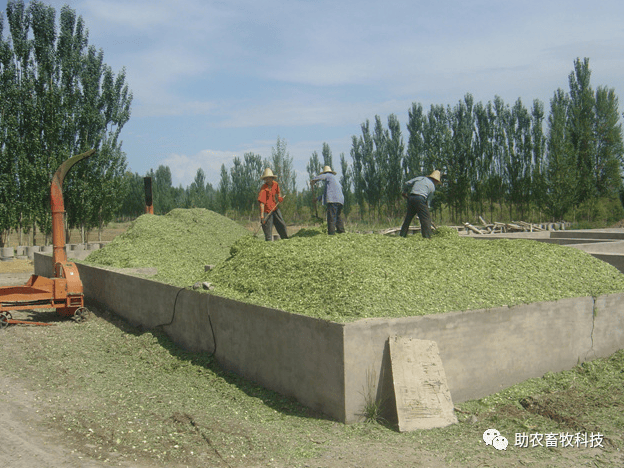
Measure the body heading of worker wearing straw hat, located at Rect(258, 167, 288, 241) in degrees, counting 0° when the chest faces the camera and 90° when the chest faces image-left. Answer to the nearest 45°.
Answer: approximately 0°

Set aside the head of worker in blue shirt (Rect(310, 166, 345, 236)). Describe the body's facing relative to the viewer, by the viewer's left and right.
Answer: facing away from the viewer and to the left of the viewer

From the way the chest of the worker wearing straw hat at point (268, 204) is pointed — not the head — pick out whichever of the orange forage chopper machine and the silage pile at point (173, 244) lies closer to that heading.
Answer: the orange forage chopper machine

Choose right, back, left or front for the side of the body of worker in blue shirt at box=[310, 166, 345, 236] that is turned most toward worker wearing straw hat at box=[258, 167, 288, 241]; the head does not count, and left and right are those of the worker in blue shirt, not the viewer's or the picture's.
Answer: front

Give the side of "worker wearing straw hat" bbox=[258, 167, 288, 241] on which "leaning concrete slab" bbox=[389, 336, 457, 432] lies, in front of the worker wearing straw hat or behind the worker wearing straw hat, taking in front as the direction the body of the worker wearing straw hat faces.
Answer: in front

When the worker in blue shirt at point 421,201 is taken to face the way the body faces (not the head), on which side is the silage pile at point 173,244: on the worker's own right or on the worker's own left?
on the worker's own left

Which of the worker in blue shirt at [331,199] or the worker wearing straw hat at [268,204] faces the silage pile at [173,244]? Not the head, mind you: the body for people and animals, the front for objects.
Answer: the worker in blue shirt

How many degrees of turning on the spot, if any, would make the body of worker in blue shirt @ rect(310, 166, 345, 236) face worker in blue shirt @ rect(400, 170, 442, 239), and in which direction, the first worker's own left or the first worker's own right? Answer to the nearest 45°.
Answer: approximately 135° to the first worker's own right

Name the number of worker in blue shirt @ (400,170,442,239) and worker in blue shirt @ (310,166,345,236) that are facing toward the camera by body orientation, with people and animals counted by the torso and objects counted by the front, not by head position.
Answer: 0

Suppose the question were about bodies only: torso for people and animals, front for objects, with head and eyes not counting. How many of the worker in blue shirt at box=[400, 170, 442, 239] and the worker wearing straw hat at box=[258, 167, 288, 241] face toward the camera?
1

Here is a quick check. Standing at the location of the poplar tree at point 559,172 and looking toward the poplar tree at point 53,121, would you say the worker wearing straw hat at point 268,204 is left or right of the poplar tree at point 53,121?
left
